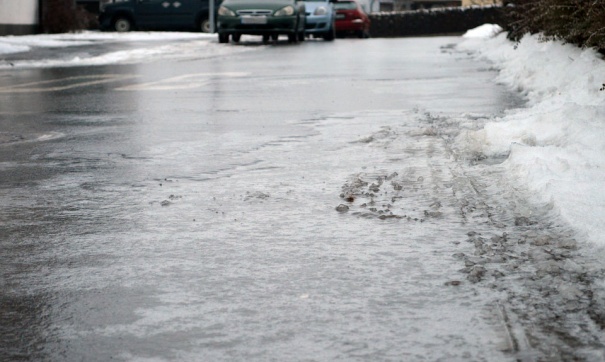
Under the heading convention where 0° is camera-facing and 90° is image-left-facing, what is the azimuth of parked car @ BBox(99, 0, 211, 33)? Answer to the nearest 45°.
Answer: approximately 90°

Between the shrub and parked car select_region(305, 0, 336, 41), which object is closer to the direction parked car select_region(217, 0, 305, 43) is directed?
the shrub

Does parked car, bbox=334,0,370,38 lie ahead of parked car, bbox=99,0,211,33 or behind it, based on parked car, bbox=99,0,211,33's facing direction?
behind

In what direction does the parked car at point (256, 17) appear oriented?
toward the camera

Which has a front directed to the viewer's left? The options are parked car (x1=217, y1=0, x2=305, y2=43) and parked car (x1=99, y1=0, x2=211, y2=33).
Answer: parked car (x1=99, y1=0, x2=211, y2=33)

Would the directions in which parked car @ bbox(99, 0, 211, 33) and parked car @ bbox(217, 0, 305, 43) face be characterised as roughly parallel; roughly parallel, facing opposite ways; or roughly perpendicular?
roughly perpendicular

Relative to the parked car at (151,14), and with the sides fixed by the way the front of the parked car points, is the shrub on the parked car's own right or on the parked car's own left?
on the parked car's own left

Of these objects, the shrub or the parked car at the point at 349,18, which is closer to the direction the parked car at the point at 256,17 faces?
the shrub
